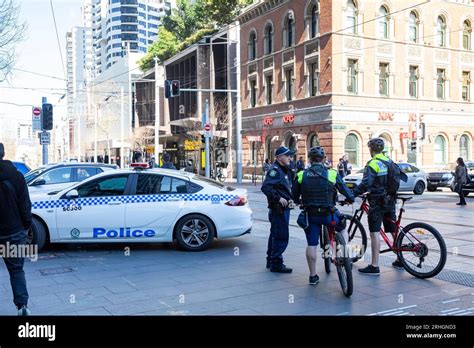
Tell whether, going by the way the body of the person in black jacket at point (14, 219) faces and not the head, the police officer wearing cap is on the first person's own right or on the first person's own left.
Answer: on the first person's own right

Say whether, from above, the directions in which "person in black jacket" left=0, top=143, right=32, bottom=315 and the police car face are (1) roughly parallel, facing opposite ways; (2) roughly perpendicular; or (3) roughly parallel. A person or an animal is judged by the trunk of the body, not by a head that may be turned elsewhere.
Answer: roughly perpendicular

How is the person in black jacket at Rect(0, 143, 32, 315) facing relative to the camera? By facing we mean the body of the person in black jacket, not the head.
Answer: away from the camera

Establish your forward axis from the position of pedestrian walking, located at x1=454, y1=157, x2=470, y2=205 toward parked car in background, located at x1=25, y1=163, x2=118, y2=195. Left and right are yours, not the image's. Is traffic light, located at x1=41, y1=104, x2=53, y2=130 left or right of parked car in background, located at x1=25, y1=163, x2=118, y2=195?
right

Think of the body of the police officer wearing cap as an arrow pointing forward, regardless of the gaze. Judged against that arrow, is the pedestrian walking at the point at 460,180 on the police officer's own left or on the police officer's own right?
on the police officer's own left

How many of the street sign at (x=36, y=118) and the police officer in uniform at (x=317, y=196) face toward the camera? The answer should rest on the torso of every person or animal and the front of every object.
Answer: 1

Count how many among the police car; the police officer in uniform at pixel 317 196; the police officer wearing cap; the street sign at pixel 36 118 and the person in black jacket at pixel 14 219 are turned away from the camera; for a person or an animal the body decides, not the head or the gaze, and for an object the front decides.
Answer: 2

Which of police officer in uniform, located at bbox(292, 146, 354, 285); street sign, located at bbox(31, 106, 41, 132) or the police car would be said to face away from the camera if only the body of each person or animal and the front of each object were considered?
the police officer in uniform

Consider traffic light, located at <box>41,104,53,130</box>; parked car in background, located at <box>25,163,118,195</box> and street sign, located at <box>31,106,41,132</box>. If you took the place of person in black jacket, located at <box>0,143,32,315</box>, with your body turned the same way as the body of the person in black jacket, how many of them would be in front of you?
3

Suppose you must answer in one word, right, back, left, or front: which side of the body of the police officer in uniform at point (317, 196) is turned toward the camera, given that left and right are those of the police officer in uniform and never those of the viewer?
back
